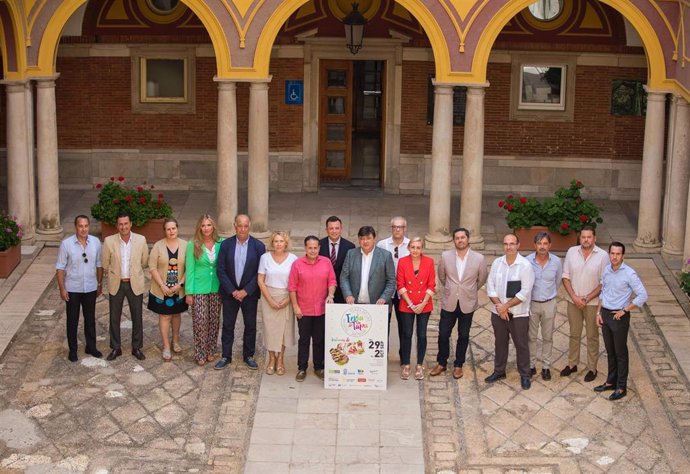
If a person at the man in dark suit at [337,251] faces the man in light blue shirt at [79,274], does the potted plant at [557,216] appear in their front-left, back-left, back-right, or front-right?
back-right

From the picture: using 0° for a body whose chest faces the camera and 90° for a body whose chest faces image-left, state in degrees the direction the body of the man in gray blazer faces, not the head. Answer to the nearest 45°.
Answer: approximately 0°

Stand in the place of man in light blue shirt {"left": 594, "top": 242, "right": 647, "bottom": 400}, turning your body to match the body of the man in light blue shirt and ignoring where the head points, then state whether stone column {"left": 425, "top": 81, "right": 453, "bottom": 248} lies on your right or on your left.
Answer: on your right

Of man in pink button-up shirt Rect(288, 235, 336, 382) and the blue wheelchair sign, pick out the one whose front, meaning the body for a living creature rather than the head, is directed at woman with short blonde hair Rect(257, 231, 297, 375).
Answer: the blue wheelchair sign

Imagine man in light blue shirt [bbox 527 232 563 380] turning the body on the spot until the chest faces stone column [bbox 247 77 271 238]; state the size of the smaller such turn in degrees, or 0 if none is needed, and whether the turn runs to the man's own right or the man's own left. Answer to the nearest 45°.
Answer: approximately 135° to the man's own right

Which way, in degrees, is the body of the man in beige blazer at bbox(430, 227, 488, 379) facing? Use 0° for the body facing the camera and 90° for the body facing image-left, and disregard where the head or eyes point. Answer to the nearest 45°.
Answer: approximately 0°

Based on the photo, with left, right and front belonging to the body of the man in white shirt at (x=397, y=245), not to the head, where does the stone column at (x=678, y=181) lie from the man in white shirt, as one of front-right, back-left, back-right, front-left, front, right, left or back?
back-left

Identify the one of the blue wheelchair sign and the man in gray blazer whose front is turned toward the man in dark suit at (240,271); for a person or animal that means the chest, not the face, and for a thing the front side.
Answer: the blue wheelchair sign

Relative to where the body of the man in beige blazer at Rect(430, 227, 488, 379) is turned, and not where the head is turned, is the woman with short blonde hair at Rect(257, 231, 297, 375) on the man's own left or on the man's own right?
on the man's own right
